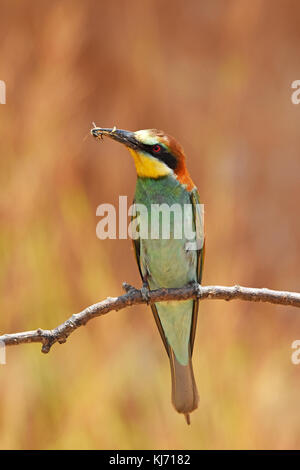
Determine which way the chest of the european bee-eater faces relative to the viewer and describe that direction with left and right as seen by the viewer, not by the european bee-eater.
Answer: facing the viewer and to the left of the viewer
